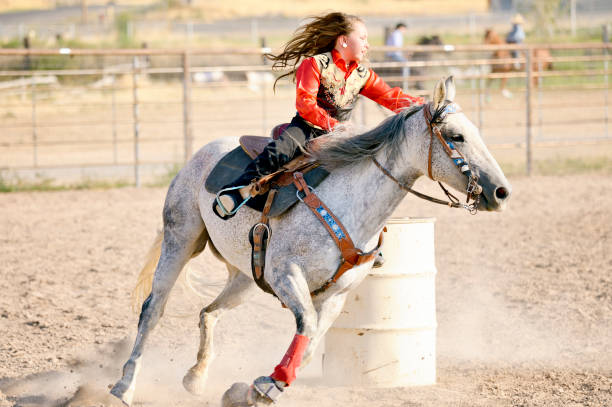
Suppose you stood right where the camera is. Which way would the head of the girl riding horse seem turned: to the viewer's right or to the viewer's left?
to the viewer's right

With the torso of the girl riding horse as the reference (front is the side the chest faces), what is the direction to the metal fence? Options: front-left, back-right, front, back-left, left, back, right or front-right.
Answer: back-left

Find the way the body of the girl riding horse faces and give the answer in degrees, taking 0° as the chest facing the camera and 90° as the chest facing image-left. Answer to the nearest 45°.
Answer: approximately 315°

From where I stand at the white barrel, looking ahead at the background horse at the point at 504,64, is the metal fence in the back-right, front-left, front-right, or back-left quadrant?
front-left

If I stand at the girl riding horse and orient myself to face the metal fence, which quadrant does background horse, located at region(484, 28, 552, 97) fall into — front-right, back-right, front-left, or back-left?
front-right
